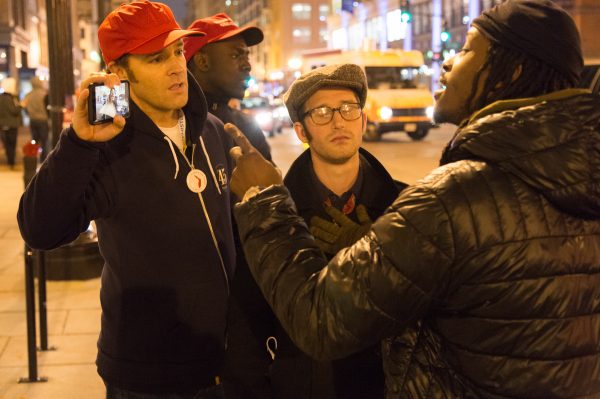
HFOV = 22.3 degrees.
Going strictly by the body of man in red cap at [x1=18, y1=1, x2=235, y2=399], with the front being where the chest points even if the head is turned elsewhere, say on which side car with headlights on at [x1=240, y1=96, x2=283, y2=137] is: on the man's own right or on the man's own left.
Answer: on the man's own left

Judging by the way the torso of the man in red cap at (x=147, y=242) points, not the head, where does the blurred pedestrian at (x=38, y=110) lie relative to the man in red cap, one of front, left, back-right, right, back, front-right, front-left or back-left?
back-left

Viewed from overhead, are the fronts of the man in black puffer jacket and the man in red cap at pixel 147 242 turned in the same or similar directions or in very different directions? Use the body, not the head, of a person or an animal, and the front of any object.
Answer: very different directions

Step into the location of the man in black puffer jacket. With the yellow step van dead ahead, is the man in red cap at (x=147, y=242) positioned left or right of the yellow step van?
left

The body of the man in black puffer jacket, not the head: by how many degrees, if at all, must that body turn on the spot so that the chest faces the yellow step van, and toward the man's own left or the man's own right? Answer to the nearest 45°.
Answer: approximately 45° to the man's own right

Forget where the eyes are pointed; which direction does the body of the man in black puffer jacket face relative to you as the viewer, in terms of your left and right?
facing away from the viewer and to the left of the viewer

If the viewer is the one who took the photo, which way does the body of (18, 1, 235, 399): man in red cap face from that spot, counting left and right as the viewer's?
facing the viewer and to the right of the viewer

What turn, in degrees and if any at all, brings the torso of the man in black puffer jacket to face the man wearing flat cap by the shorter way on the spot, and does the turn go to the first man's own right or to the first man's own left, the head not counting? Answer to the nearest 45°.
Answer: approximately 45° to the first man's own right

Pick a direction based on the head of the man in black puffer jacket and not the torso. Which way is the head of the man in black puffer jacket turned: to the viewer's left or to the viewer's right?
to the viewer's left

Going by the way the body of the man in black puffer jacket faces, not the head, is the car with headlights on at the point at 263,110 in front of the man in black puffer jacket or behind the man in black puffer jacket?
in front

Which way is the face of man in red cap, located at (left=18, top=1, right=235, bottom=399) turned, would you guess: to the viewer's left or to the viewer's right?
to the viewer's right

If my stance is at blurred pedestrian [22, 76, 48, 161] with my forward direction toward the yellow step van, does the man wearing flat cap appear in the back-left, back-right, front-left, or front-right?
back-right
